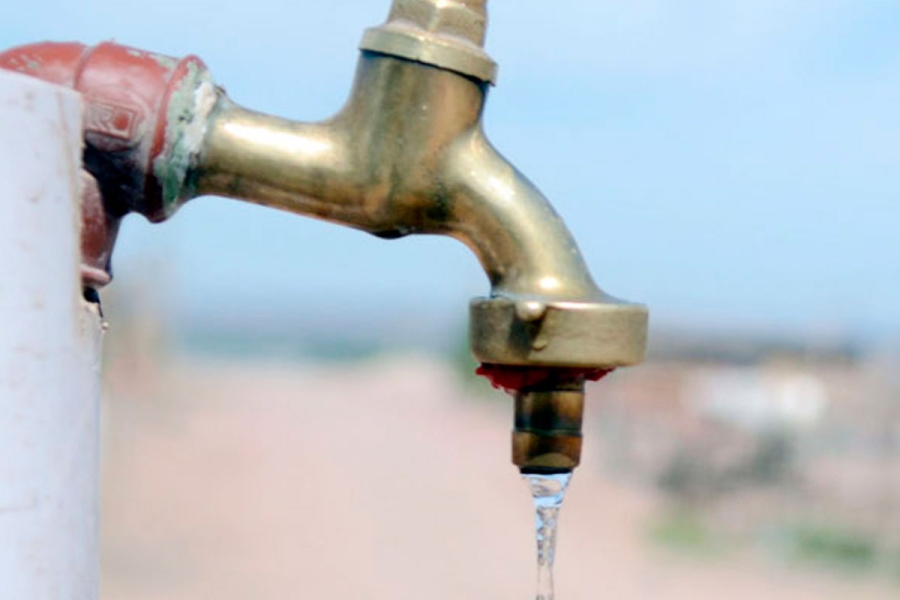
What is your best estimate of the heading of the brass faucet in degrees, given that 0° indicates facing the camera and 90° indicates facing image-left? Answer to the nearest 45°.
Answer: approximately 270°
